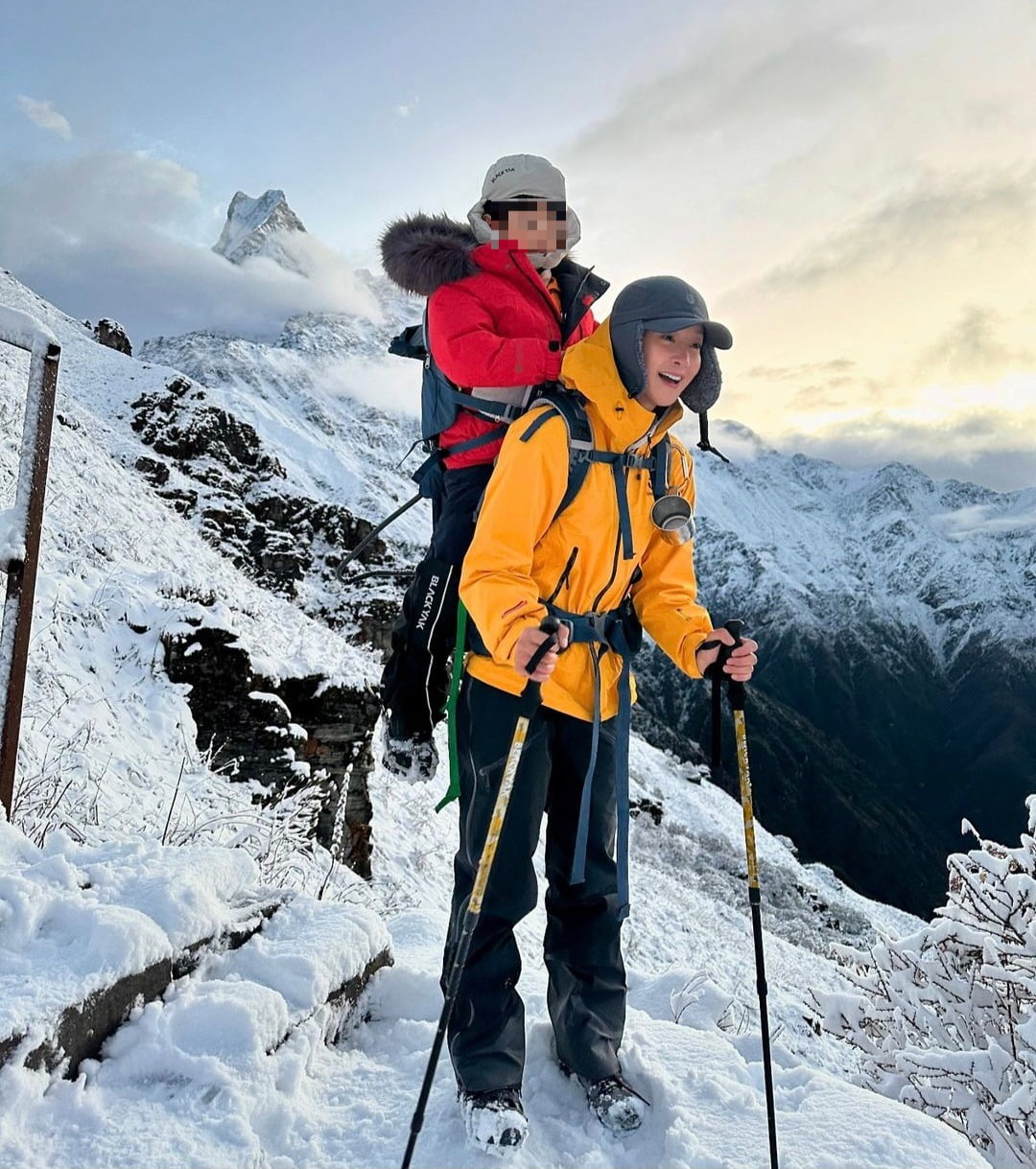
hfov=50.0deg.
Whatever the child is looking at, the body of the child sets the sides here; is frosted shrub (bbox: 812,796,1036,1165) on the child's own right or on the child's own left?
on the child's own left

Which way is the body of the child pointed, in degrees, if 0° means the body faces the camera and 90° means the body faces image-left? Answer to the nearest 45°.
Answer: approximately 315°

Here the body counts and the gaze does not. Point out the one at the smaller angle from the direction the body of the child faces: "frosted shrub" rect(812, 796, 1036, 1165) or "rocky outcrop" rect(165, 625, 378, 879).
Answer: the frosted shrub

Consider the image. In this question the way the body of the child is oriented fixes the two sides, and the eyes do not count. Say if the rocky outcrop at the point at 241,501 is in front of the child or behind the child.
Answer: behind

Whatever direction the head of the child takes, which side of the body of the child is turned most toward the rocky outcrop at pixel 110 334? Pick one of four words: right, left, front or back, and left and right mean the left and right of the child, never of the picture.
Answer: back
